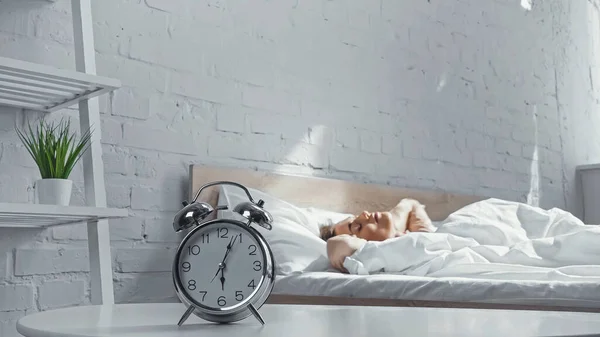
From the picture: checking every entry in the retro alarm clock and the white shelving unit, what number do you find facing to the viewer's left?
0

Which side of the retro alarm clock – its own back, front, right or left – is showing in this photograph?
front

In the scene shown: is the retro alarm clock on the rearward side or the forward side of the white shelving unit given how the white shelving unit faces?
on the forward side

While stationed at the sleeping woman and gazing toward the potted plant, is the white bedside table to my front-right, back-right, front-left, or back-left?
front-left

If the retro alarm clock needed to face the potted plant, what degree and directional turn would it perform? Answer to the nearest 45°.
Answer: approximately 135° to its right

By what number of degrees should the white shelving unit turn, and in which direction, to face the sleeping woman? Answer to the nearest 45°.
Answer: approximately 45° to its left

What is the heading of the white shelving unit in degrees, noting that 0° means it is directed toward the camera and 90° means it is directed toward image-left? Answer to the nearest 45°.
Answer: approximately 315°
